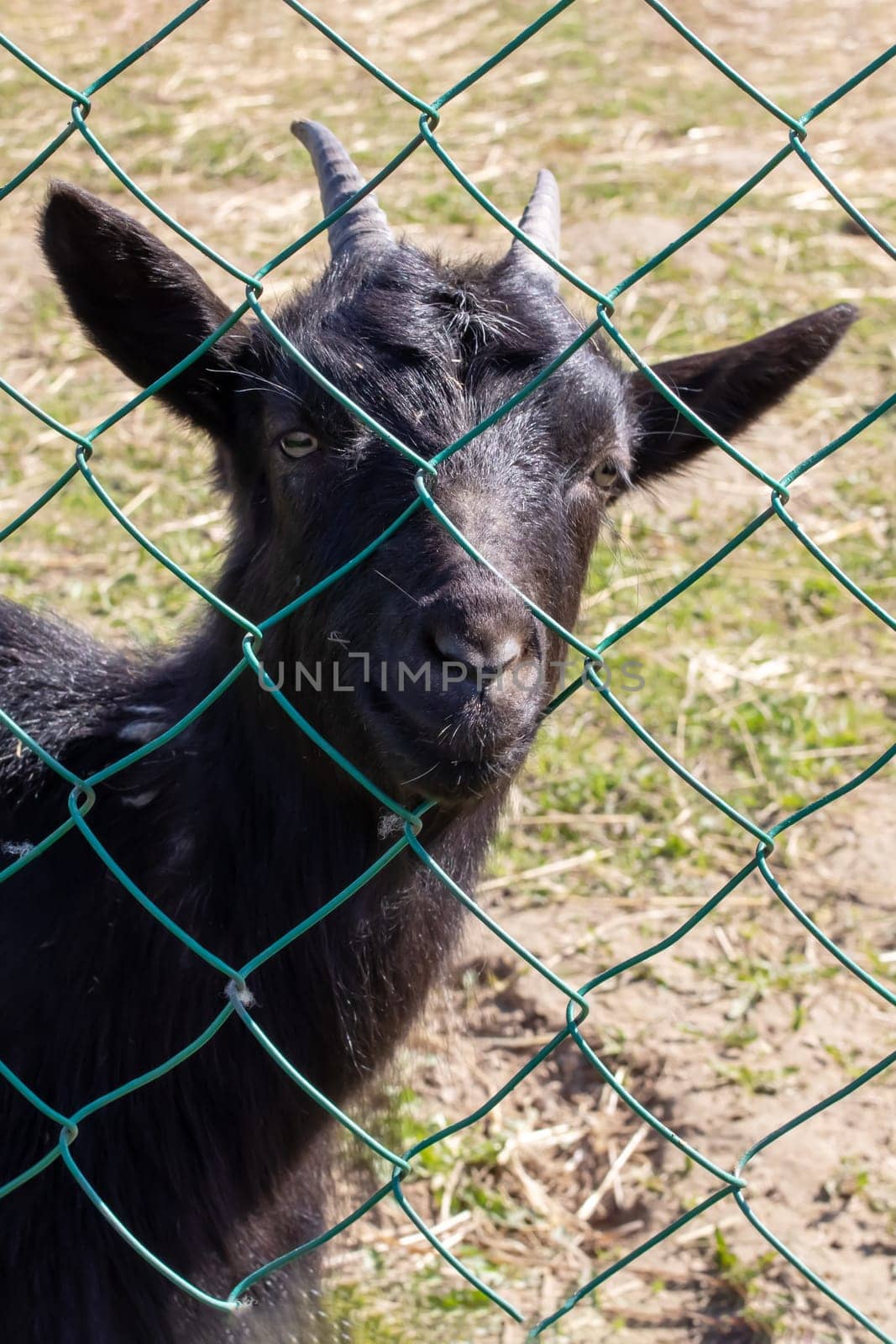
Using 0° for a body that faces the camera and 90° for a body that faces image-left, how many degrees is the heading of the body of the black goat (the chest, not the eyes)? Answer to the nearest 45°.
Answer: approximately 315°
